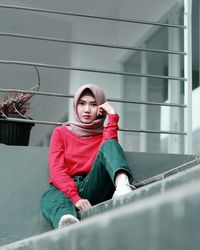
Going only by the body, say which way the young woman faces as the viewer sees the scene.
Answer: toward the camera

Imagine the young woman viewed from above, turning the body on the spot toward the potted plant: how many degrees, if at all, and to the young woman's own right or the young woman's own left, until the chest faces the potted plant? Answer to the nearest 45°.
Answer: approximately 135° to the young woman's own right
